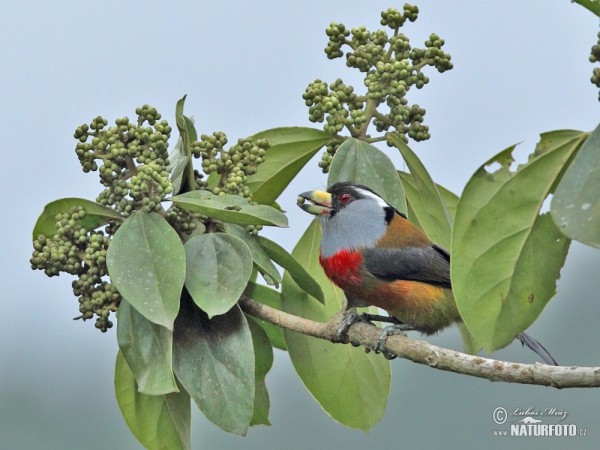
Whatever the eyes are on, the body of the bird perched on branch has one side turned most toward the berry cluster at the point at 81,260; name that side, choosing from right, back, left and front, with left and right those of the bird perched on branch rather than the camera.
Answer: front

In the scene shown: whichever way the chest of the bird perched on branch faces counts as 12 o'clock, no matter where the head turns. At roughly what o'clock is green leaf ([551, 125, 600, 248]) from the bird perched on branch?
The green leaf is roughly at 8 o'clock from the bird perched on branch.

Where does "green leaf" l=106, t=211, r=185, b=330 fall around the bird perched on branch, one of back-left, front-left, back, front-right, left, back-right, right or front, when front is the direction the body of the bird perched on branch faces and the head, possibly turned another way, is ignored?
front-left

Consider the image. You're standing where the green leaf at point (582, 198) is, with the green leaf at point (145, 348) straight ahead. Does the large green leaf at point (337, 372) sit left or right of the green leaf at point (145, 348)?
right

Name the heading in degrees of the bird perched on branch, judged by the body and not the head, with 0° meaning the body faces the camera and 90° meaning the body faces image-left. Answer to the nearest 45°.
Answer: approximately 90°
